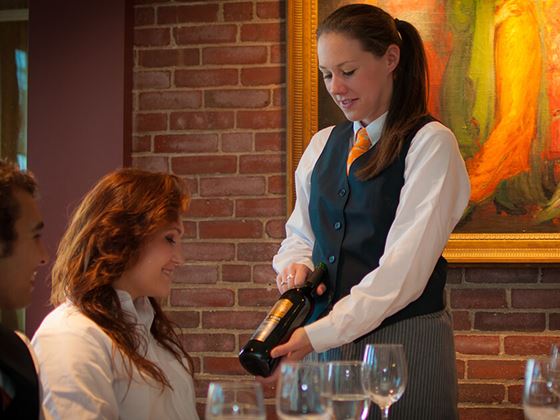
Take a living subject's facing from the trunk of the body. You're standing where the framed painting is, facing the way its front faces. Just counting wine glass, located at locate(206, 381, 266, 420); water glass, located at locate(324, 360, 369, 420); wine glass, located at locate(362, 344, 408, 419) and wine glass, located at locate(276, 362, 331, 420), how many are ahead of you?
4

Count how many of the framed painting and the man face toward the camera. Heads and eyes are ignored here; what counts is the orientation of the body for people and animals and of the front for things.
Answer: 1

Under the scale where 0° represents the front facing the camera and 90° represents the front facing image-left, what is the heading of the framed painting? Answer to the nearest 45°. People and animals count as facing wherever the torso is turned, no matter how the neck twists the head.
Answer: approximately 0°

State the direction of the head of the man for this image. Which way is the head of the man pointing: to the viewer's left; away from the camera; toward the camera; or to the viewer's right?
to the viewer's right

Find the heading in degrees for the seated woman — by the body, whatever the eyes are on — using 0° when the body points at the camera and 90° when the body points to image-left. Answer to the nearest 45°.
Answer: approximately 315°

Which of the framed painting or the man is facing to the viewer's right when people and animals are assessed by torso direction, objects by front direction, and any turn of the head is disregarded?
the man

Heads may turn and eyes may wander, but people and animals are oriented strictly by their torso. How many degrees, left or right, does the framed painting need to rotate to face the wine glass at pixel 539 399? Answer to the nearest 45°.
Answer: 0° — it already faces it

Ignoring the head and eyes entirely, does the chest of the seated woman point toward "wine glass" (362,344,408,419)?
yes

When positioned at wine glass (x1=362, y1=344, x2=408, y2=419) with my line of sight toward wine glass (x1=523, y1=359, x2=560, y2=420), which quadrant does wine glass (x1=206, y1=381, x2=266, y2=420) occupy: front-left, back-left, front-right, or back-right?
back-right

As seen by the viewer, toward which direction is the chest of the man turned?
to the viewer's right

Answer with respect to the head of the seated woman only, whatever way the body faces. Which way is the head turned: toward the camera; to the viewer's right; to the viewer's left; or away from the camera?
to the viewer's right

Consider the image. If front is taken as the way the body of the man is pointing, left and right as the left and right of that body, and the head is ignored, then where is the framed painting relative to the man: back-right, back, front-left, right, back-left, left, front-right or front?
front-left
